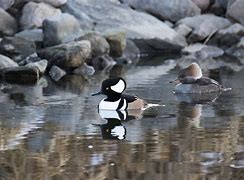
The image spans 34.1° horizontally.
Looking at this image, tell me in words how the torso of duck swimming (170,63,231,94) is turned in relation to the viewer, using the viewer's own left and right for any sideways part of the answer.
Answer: facing to the left of the viewer

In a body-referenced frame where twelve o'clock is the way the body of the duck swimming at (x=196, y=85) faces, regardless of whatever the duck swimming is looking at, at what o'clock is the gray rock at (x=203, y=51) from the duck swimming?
The gray rock is roughly at 3 o'clock from the duck swimming.

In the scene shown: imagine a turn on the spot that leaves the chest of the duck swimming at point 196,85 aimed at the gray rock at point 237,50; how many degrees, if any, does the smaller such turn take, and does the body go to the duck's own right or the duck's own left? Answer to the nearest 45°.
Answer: approximately 90° to the duck's own right

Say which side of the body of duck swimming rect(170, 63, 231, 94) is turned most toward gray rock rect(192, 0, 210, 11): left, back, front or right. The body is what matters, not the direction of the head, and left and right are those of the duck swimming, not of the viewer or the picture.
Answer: right

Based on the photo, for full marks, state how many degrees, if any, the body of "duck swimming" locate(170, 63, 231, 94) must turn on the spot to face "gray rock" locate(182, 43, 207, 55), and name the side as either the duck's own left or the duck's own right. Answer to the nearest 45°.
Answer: approximately 90° to the duck's own right

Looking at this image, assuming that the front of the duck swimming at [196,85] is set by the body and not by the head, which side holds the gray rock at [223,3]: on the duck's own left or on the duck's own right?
on the duck's own right
